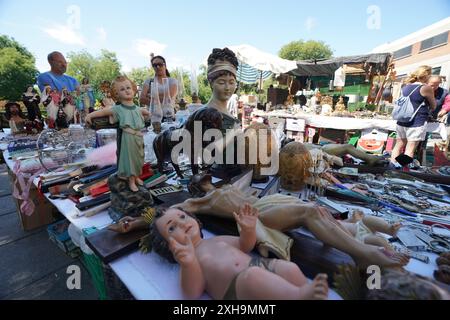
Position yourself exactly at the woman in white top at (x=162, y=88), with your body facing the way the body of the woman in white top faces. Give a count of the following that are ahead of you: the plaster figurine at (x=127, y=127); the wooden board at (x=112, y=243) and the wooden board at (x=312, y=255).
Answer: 3

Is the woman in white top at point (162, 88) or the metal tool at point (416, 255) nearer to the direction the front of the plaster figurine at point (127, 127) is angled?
the metal tool

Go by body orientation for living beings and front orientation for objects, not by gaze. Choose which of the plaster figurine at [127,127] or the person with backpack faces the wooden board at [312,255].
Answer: the plaster figurine

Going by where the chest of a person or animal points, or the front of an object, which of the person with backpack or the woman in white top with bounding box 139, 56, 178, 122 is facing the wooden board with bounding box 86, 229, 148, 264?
the woman in white top

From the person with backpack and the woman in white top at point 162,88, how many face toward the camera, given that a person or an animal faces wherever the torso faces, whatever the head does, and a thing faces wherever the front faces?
1
